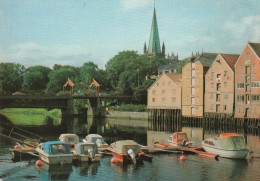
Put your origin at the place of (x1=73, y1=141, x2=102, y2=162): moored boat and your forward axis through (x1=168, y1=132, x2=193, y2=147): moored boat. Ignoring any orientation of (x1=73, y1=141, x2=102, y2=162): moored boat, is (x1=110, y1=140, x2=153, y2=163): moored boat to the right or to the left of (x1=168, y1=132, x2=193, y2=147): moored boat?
right

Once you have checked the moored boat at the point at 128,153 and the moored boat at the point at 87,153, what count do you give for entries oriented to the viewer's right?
0
